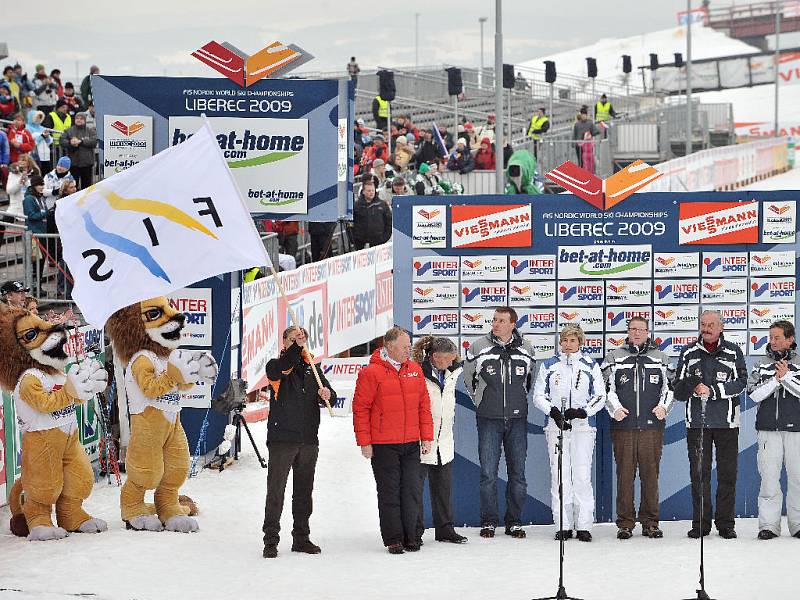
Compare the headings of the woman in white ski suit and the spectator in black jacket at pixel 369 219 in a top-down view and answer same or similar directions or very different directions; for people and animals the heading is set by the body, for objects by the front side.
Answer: same or similar directions

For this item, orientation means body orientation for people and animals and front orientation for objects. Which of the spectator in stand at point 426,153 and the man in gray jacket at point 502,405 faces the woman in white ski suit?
the spectator in stand

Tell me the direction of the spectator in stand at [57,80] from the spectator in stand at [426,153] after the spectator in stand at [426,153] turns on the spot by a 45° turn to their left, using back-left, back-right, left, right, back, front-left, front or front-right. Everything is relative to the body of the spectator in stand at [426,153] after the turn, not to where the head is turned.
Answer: back-right

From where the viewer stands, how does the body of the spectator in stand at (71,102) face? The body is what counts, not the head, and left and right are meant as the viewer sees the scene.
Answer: facing the viewer and to the right of the viewer

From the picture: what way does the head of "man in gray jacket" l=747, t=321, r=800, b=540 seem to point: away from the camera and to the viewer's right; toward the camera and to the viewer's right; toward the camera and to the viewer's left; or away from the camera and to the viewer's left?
toward the camera and to the viewer's left

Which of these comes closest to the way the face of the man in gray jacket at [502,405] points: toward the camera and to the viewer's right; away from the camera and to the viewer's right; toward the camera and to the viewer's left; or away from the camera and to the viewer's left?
toward the camera and to the viewer's left

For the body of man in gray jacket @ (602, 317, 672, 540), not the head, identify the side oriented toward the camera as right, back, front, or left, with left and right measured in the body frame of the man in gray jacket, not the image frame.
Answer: front

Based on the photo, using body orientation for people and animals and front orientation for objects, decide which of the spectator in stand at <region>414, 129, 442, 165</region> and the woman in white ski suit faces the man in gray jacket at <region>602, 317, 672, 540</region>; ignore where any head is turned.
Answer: the spectator in stand

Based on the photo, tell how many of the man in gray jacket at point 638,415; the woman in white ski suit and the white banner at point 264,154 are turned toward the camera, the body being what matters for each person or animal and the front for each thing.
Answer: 3

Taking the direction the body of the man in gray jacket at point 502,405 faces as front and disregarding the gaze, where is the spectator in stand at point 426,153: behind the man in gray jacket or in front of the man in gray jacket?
behind

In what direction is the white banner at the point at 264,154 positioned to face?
toward the camera

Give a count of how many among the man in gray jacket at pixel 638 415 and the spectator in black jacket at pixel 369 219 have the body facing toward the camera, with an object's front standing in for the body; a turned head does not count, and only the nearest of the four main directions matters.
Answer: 2

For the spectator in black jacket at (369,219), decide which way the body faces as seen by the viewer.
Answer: toward the camera
